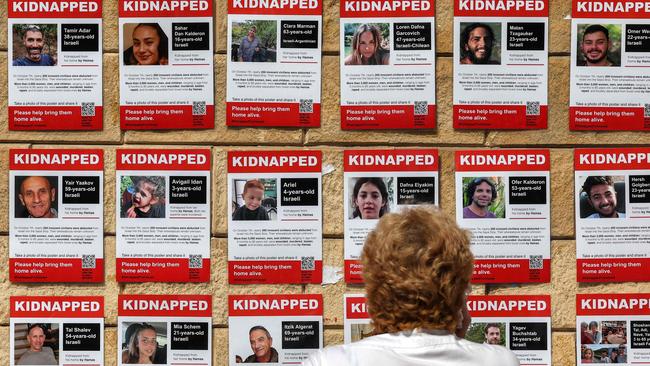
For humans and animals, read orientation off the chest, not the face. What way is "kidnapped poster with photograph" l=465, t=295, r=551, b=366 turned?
toward the camera

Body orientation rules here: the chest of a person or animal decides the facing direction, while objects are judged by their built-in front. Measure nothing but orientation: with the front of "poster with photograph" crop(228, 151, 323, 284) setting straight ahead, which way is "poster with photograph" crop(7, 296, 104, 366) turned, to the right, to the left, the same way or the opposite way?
the same way

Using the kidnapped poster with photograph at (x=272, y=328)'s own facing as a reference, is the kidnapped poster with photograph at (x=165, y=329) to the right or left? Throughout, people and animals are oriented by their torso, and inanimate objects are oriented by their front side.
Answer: on its right

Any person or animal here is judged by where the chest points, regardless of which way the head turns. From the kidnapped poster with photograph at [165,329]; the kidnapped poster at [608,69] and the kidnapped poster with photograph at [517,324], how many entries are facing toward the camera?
3

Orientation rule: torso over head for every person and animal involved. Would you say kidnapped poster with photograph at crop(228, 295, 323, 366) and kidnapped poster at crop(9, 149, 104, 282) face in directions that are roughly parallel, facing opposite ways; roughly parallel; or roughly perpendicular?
roughly parallel

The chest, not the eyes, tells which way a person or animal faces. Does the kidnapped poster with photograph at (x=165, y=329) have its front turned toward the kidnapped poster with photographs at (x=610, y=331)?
no

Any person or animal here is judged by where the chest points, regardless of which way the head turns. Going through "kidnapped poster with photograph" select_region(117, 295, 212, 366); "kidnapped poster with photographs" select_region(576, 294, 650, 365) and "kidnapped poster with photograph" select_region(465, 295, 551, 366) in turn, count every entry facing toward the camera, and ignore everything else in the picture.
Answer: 3

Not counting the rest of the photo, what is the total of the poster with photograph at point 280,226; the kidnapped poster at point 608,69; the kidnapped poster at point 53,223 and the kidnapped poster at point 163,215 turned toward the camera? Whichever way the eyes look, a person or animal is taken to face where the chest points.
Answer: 4

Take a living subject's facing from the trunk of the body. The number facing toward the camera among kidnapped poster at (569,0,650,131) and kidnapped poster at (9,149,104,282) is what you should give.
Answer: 2

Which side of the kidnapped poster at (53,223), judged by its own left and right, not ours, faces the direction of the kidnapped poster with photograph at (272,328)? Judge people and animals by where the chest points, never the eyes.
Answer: left

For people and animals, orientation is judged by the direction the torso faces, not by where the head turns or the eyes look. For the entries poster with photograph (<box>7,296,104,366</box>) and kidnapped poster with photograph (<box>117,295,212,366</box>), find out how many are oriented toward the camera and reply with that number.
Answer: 2

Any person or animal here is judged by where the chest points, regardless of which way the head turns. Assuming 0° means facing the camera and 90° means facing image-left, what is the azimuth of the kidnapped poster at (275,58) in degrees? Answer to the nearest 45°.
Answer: approximately 0°

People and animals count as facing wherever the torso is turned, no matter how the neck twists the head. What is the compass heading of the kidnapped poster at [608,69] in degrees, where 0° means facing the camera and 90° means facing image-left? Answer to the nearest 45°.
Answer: approximately 0°

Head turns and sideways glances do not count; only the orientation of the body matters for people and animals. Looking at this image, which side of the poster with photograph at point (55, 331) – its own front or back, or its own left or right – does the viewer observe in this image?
front

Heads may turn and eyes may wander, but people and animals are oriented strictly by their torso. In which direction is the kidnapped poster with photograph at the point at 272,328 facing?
toward the camera
